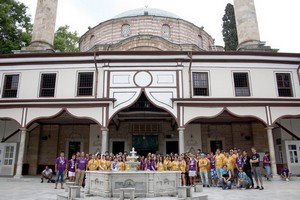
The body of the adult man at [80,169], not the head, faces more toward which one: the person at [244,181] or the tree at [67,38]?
the person

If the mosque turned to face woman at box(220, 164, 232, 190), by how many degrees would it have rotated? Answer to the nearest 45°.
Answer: approximately 45° to its left

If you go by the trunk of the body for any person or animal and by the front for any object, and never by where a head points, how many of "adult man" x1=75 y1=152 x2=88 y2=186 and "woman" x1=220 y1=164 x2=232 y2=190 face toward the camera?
2

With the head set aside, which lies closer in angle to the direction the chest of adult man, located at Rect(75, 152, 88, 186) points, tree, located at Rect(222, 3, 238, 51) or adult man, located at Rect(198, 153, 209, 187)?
the adult man

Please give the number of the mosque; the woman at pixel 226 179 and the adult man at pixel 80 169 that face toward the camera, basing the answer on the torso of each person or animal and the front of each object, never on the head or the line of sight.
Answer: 3

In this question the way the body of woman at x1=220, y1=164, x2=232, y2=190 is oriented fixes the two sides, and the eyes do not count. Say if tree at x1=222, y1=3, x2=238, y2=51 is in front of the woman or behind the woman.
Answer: behind

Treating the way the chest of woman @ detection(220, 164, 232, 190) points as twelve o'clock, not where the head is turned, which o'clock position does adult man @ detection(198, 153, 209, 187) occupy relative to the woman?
The adult man is roughly at 4 o'clock from the woman.

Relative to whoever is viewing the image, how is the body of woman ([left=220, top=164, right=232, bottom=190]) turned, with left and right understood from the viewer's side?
facing the viewer

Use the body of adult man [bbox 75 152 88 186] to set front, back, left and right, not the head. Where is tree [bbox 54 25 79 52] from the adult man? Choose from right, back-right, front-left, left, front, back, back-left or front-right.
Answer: back

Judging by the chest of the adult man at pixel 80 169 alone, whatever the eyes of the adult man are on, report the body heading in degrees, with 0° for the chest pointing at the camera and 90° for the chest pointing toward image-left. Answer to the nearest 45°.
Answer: approximately 0°

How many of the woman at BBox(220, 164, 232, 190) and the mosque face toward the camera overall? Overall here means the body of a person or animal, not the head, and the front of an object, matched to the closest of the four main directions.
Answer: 2

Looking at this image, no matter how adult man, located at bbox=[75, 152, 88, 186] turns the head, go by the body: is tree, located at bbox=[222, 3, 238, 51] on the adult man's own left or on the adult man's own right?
on the adult man's own left
